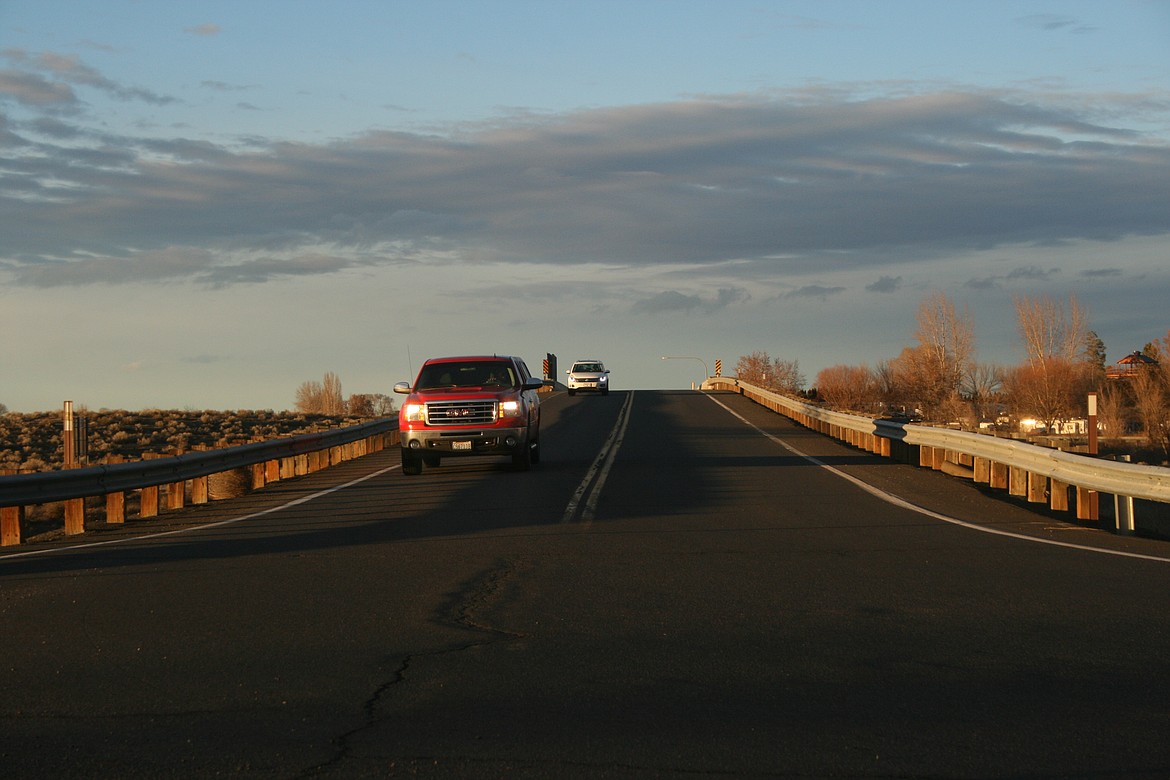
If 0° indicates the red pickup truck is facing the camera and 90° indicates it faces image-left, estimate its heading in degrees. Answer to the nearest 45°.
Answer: approximately 0°
